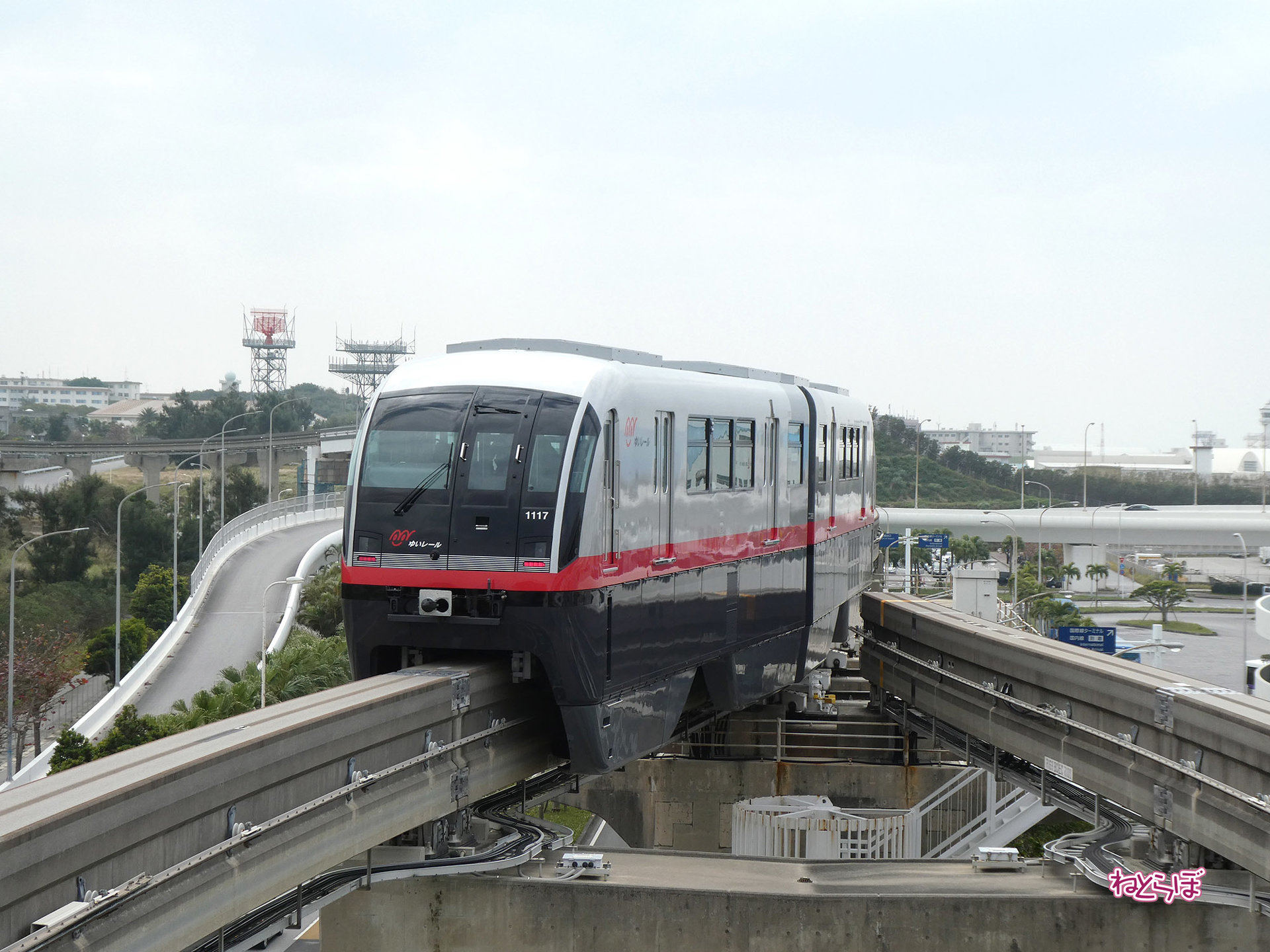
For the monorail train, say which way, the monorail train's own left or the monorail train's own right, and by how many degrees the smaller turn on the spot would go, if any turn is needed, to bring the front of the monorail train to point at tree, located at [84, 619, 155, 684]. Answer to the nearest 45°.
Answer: approximately 90° to the monorail train's own right

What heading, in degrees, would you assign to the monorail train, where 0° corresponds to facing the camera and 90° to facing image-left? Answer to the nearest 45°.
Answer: approximately 45°

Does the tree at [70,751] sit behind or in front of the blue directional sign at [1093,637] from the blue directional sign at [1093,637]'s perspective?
in front

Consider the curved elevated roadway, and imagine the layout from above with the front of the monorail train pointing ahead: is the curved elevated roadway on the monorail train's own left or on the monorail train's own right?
on the monorail train's own right

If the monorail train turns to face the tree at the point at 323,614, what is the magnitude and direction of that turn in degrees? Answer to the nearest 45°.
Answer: approximately 135° to its right

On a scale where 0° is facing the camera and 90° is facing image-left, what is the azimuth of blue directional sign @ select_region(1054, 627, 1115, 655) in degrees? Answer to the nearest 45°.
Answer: approximately 0°

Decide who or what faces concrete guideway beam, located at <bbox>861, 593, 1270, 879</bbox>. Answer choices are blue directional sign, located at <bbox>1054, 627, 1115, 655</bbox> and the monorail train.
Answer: the blue directional sign

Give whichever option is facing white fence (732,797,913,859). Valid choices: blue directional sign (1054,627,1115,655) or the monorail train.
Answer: the blue directional sign

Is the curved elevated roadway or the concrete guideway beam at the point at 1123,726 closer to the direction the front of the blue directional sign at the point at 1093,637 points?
the concrete guideway beam

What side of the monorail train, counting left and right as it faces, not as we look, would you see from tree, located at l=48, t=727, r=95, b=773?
right

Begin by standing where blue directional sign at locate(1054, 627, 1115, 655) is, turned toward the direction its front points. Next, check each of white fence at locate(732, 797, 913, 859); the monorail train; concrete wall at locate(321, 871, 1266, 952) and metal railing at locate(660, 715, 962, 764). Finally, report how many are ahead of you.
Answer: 4

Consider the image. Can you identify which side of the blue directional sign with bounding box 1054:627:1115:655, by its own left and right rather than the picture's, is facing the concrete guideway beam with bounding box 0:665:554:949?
front

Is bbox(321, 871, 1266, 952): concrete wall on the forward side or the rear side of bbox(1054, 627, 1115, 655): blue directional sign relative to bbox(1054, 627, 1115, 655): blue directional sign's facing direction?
on the forward side

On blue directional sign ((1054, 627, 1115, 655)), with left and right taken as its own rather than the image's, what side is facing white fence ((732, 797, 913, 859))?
front

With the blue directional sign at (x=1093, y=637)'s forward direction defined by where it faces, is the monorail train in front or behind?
in front

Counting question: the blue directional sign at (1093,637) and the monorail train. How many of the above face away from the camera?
0
